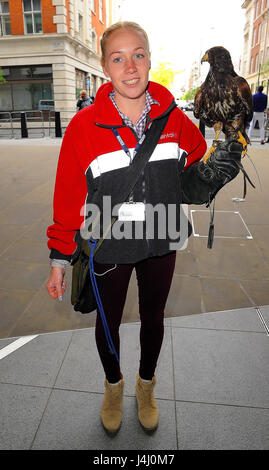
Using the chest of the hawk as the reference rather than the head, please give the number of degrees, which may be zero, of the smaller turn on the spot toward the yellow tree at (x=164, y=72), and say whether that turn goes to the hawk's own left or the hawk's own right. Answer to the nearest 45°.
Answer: approximately 135° to the hawk's own right

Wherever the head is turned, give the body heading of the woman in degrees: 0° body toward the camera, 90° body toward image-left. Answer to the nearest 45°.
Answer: approximately 0°

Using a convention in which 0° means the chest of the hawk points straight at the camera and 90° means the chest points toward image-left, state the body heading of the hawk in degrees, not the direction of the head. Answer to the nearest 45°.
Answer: approximately 45°

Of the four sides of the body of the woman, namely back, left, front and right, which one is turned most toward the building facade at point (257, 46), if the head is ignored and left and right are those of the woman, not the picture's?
back

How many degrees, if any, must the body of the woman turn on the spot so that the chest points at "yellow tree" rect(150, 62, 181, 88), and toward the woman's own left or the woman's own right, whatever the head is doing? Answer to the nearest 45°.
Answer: approximately 180°

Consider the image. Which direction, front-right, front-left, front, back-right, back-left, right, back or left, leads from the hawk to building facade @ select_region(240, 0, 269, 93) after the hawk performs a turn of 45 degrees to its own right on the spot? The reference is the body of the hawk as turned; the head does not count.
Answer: right
